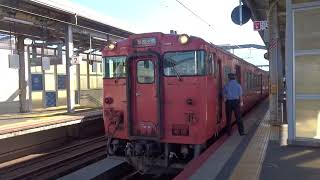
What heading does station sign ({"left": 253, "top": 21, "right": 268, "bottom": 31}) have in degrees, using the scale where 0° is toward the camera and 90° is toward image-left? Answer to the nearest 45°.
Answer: approximately 0°

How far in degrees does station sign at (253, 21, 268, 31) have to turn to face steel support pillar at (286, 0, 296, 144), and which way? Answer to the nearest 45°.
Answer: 0° — it already faces it

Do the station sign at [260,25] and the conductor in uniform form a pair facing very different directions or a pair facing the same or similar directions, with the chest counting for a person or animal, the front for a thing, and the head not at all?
very different directions

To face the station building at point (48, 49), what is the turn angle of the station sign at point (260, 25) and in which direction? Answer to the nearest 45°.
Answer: approximately 90° to its right

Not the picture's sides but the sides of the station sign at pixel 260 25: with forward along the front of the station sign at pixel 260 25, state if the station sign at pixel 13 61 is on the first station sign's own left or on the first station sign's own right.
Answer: on the first station sign's own right

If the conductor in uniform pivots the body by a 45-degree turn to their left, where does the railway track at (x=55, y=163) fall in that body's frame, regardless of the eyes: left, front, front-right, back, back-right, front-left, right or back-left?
front-left
